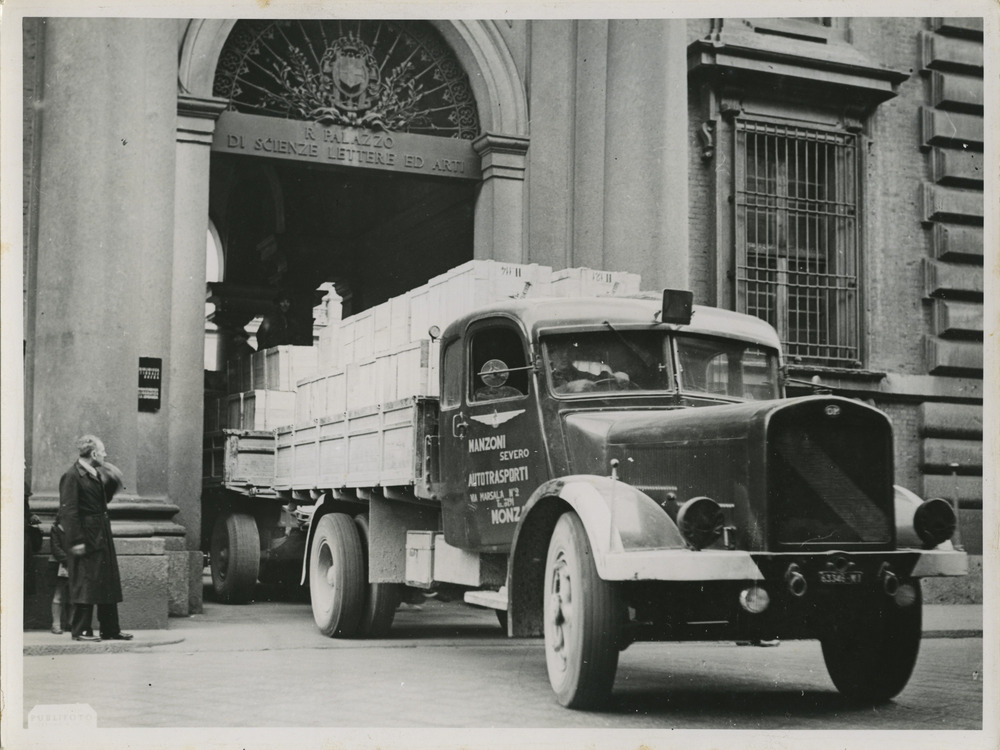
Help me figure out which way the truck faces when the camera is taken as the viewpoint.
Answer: facing the viewer and to the right of the viewer

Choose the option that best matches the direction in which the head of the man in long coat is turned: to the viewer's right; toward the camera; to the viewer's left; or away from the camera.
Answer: to the viewer's right

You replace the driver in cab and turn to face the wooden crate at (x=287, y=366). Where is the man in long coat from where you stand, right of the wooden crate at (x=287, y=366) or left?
left
